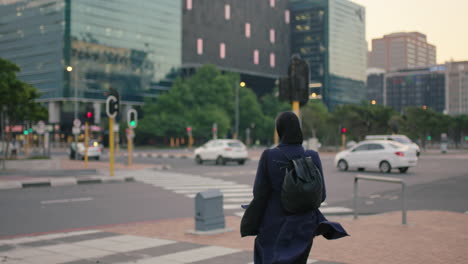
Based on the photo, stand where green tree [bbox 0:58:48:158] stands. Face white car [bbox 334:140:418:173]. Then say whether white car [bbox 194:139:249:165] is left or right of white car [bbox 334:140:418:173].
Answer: left

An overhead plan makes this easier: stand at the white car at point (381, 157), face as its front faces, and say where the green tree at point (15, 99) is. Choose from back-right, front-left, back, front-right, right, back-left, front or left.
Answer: front-left

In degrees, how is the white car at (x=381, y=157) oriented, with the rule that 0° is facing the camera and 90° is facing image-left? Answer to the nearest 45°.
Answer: approximately 135°

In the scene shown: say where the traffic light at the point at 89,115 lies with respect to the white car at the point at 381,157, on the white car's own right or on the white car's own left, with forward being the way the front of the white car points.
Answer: on the white car's own left

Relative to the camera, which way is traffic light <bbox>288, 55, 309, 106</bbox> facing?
away from the camera

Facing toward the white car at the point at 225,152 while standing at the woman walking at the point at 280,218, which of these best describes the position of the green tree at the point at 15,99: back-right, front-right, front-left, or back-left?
front-left

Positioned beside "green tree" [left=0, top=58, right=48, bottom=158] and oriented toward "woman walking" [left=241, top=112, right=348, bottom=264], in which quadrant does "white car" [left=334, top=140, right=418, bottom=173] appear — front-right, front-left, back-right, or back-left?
front-left

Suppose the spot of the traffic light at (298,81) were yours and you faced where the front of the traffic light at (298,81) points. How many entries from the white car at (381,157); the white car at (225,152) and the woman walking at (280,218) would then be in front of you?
2

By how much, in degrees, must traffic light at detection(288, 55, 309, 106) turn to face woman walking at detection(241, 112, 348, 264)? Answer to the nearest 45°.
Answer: approximately 180°

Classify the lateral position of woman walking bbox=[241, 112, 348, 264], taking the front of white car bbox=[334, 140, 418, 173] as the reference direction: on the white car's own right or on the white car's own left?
on the white car's own left

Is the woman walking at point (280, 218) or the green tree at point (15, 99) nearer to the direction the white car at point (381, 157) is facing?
the green tree

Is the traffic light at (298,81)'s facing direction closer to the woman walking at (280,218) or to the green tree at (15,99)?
the green tree

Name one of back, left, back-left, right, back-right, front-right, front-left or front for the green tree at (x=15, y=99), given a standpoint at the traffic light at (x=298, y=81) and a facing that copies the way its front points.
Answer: front-left

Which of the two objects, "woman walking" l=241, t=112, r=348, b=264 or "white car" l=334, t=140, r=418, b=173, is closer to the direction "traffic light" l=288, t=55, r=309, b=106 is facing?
the white car

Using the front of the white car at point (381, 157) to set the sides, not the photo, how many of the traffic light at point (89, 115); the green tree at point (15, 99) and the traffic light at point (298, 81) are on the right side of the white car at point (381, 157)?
0

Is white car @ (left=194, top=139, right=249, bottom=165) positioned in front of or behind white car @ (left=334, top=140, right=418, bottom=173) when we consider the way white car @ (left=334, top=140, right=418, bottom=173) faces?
in front

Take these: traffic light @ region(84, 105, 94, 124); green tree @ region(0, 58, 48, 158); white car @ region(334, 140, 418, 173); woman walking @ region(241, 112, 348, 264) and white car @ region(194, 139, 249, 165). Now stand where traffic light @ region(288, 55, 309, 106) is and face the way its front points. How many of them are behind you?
1
